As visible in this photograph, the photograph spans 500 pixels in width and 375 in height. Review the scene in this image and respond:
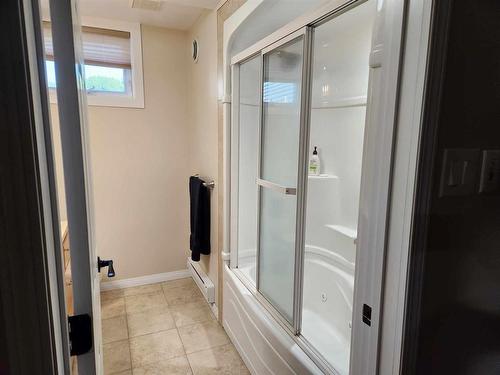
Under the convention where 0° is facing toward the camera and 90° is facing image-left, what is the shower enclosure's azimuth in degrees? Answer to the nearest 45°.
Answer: approximately 45°

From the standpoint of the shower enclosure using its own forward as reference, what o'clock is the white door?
The white door is roughly at 11 o'clock from the shower enclosure.

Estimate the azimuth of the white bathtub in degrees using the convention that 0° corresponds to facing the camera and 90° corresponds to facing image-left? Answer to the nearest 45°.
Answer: approximately 45°

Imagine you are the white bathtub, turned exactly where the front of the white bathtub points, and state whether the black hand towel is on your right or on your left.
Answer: on your right

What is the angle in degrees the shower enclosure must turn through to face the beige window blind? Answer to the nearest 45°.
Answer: approximately 45° to its right

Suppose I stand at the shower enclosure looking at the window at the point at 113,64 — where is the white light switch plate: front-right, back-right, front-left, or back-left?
back-left

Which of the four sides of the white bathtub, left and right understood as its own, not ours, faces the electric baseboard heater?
right

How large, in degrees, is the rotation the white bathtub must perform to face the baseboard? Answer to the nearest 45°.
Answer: approximately 90° to its right
